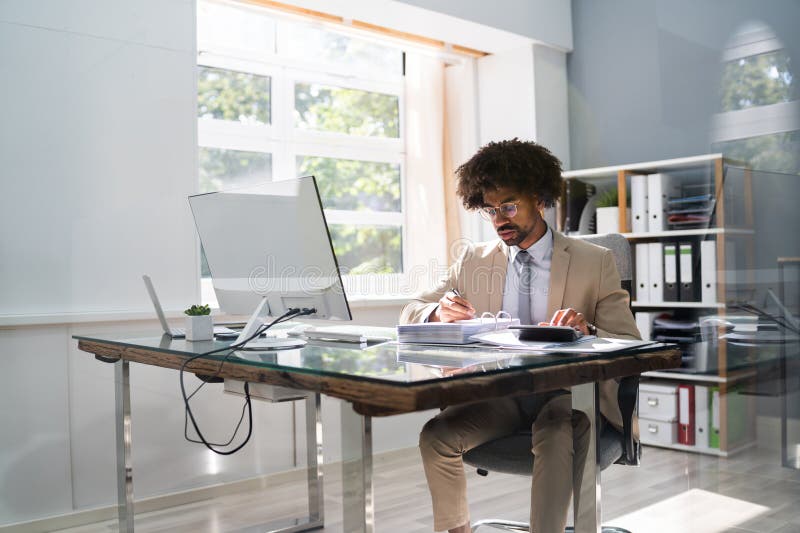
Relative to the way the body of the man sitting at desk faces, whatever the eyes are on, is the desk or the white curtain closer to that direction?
the desk

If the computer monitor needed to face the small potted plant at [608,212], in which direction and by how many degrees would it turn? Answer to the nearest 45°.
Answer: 0° — it already faces it

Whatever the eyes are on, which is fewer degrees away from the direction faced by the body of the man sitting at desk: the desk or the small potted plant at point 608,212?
the desk

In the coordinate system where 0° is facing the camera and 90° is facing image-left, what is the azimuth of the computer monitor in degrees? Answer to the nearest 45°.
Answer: approximately 225°

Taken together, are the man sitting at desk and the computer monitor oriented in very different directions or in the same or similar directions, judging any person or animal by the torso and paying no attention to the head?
very different directions

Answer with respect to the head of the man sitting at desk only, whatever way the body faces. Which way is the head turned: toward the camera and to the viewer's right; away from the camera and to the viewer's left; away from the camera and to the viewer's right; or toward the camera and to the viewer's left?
toward the camera and to the viewer's left

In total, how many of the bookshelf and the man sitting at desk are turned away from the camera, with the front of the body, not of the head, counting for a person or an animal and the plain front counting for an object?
0

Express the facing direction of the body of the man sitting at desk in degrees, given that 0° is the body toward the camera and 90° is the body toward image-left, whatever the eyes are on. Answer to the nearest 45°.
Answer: approximately 45°

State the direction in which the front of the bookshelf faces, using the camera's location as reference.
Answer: facing the viewer and to the left of the viewer
